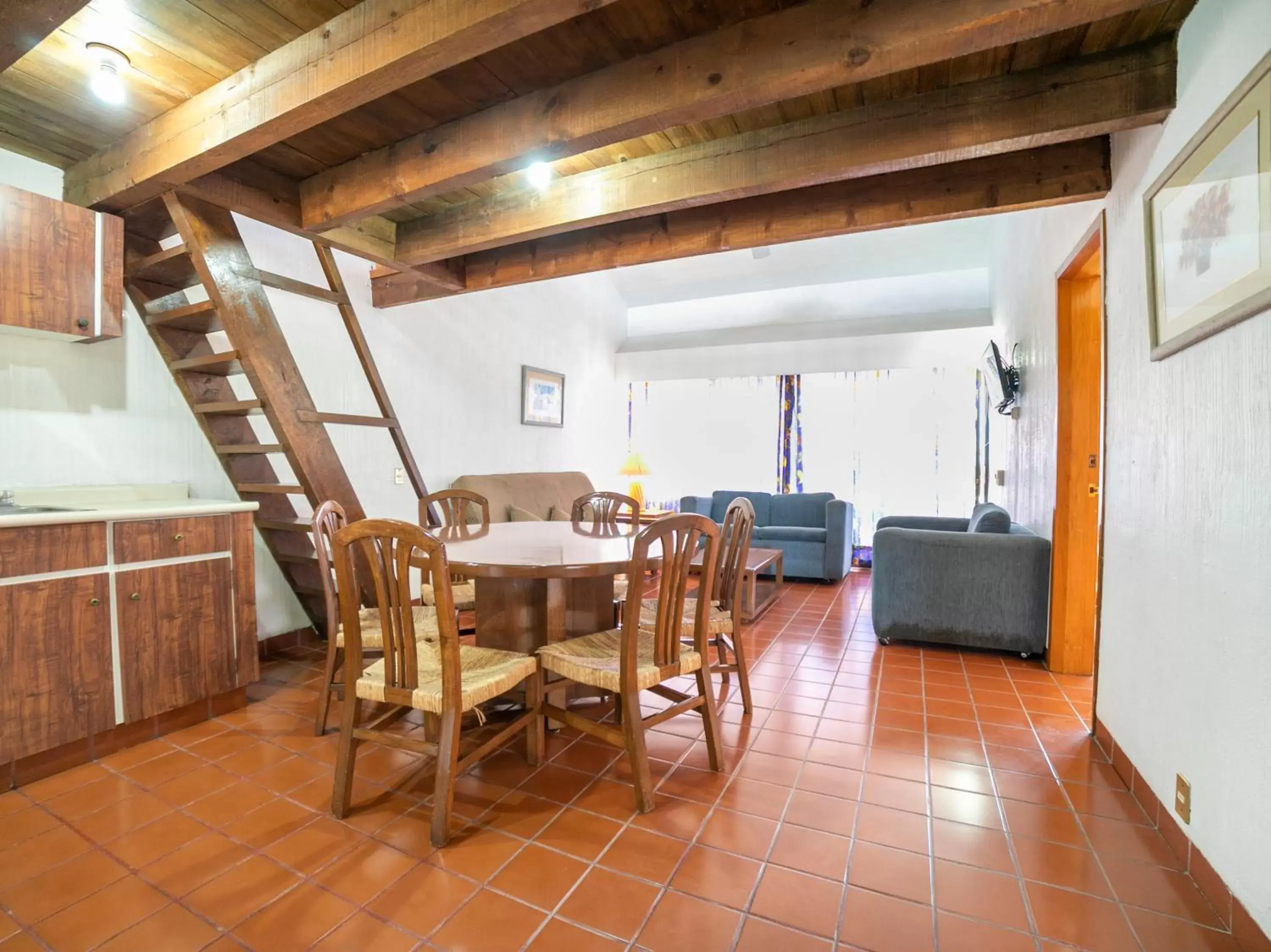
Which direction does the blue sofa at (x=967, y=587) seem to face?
to the viewer's left

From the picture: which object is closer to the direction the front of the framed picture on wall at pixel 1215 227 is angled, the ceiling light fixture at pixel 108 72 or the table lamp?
the ceiling light fixture

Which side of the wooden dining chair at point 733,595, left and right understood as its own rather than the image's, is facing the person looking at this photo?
left

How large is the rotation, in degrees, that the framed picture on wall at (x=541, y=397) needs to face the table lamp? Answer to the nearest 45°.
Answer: approximately 90° to its left

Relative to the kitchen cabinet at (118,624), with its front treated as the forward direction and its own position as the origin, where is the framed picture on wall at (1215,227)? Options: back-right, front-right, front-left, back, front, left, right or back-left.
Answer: front

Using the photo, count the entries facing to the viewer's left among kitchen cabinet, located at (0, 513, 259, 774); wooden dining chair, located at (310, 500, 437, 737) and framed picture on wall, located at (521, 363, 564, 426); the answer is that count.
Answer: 0

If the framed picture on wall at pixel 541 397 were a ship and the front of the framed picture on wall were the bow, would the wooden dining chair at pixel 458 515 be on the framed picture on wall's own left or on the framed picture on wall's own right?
on the framed picture on wall's own right

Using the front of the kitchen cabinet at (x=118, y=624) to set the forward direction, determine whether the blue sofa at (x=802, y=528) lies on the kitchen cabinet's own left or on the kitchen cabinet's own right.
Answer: on the kitchen cabinet's own left

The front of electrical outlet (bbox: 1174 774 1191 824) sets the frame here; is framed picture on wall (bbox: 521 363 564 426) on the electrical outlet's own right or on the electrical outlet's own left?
on the electrical outlet's own right

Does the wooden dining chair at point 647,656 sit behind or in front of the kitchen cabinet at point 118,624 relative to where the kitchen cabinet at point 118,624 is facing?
in front

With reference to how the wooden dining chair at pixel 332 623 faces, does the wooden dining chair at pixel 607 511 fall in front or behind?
in front

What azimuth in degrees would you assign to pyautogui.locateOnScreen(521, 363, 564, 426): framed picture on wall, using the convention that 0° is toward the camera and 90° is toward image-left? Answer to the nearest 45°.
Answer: approximately 315°

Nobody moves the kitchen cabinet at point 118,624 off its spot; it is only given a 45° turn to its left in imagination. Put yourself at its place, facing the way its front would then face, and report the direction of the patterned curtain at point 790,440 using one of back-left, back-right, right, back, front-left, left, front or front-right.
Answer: front

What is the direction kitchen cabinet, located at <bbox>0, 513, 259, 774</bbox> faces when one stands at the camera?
facing the viewer and to the right of the viewer

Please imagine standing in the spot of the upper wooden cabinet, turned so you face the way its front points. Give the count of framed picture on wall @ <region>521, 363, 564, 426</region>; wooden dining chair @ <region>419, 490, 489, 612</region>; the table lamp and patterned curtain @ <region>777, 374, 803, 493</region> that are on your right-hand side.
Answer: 0

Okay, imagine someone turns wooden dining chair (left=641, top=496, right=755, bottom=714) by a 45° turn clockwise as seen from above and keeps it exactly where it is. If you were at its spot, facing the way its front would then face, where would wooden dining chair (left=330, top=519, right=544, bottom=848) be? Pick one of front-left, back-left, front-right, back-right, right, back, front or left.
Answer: left

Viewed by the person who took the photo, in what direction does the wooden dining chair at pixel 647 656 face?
facing away from the viewer and to the left of the viewer

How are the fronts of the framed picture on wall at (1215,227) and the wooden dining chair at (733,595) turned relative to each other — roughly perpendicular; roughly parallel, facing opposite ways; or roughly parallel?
roughly parallel
